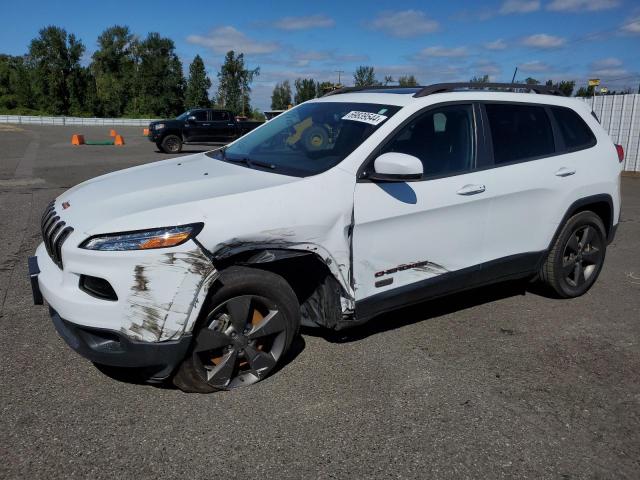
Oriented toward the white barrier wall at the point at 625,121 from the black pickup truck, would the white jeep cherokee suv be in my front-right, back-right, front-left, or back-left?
front-right

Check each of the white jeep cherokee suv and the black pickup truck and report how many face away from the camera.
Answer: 0

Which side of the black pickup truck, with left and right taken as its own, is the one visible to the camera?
left

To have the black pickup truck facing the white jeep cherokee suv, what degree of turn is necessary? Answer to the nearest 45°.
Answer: approximately 90° to its left

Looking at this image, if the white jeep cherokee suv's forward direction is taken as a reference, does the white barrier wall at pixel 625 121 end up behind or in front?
behind

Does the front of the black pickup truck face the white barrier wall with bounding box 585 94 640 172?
no

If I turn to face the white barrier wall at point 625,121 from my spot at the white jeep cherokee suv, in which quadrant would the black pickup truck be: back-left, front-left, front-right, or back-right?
front-left

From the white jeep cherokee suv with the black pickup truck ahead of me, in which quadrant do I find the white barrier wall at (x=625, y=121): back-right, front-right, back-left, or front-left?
front-right

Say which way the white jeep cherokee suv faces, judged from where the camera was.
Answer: facing the viewer and to the left of the viewer

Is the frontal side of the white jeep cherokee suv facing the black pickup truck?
no
